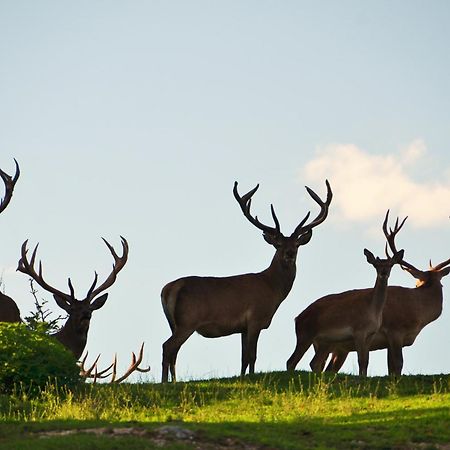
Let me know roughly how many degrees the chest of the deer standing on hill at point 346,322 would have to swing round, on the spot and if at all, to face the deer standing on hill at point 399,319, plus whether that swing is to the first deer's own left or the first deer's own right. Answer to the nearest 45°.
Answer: approximately 45° to the first deer's own left

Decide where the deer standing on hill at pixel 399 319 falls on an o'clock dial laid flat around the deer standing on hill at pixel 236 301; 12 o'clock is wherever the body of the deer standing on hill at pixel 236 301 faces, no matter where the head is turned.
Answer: the deer standing on hill at pixel 399 319 is roughly at 11 o'clock from the deer standing on hill at pixel 236 301.

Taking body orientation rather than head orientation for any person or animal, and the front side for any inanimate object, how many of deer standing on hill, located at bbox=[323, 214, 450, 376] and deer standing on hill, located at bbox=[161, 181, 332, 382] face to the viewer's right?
2

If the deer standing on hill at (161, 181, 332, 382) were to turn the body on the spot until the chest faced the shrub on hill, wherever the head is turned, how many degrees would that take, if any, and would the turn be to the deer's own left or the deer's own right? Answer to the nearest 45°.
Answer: approximately 135° to the deer's own right

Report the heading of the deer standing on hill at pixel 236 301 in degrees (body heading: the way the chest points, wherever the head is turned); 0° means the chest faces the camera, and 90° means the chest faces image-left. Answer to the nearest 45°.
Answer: approximately 270°

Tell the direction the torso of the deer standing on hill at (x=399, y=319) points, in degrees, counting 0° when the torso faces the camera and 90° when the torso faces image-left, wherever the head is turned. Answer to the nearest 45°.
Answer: approximately 270°

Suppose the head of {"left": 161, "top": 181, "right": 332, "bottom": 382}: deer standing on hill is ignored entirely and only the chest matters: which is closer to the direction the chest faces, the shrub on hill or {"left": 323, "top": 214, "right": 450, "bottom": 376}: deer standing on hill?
the deer standing on hill

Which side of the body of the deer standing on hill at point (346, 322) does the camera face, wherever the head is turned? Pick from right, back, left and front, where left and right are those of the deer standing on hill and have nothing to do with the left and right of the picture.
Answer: right
